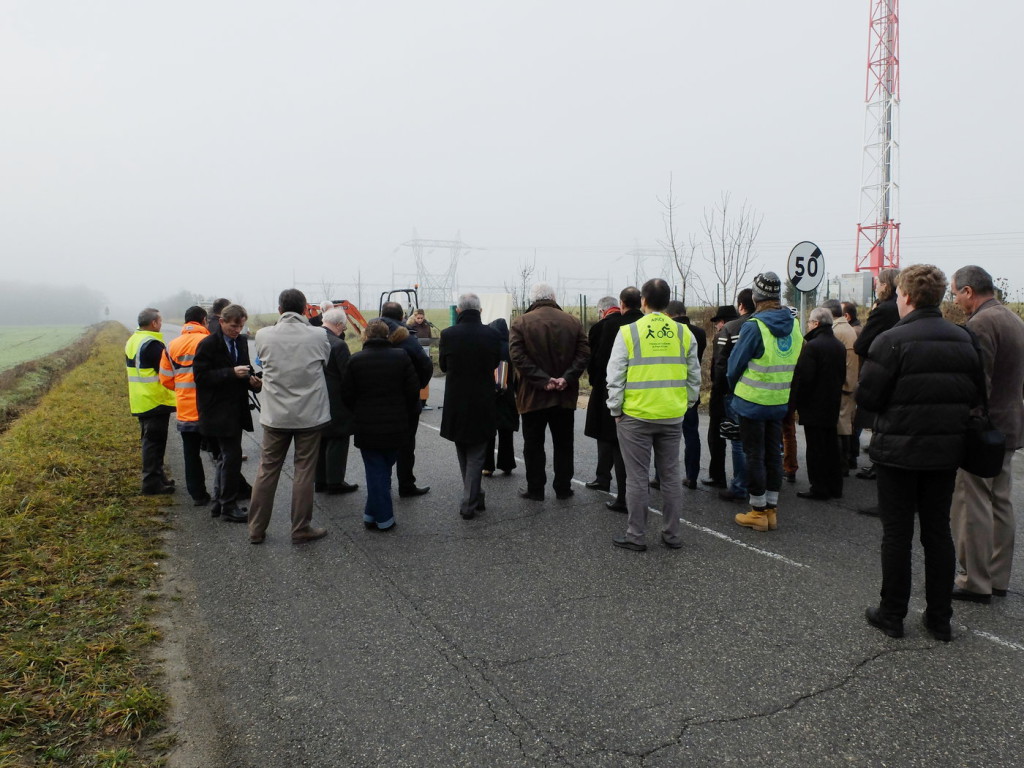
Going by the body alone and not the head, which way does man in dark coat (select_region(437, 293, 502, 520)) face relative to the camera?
away from the camera

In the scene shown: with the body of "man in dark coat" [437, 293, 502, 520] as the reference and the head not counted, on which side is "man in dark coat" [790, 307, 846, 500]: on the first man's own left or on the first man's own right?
on the first man's own right

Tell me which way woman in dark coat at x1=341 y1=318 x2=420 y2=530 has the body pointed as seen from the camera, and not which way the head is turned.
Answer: away from the camera

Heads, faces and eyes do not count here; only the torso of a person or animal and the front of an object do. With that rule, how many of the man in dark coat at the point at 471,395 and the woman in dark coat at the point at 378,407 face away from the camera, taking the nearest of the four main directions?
2

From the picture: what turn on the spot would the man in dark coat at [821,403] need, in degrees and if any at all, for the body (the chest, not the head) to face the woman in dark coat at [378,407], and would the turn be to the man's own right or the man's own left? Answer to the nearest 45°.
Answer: approximately 90° to the man's own left

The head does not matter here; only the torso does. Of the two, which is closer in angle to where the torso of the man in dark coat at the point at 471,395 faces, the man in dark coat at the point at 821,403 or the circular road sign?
the circular road sign

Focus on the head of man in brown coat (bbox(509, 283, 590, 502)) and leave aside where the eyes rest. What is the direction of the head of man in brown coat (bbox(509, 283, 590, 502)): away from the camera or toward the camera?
away from the camera

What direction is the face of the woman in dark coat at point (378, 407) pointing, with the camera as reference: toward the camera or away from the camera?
away from the camera

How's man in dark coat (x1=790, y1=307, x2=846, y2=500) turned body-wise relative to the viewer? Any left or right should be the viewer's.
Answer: facing away from the viewer and to the left of the viewer
